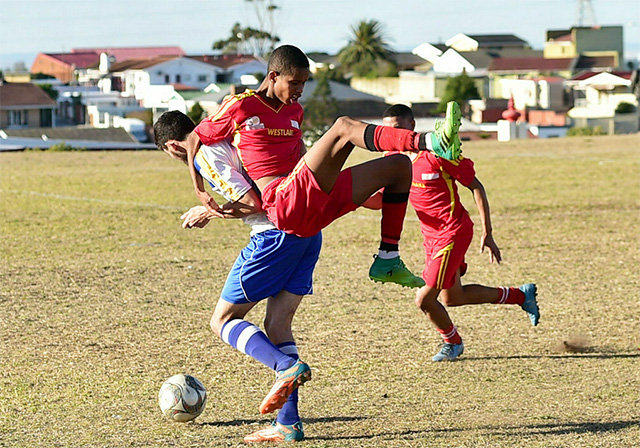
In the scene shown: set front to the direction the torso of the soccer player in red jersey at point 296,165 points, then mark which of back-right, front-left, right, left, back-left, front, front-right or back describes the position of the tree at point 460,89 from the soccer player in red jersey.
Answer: back-left

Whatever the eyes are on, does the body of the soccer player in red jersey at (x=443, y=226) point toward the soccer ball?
yes

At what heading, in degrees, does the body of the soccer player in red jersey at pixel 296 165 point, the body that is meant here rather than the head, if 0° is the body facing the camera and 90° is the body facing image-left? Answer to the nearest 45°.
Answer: approximately 315°

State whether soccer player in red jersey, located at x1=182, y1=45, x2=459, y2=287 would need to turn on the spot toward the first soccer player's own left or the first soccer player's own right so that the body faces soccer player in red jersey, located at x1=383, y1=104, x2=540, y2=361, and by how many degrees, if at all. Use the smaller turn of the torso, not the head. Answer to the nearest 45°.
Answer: approximately 90° to the first soccer player's own left

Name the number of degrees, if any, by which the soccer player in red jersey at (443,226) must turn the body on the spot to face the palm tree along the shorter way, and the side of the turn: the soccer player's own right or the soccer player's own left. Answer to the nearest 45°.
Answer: approximately 135° to the soccer player's own right

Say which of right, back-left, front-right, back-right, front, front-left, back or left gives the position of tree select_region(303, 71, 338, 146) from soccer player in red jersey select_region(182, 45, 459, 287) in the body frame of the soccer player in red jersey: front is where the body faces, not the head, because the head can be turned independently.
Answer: back-left
